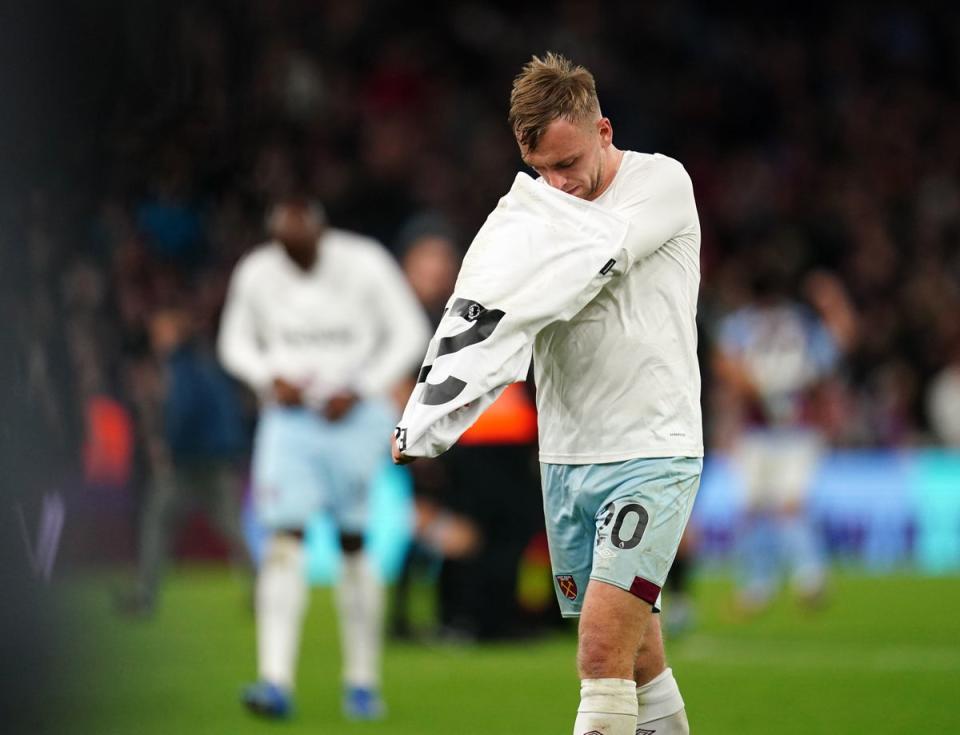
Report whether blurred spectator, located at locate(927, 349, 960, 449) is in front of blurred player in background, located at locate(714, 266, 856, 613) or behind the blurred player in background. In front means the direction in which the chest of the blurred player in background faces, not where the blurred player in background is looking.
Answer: in front

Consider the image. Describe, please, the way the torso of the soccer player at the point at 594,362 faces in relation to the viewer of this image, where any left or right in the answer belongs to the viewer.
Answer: facing the viewer and to the left of the viewer

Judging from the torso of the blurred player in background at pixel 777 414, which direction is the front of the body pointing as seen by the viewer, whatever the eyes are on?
away from the camera

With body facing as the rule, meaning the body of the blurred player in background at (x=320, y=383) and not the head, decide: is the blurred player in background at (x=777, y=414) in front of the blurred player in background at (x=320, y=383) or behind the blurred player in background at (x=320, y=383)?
behind

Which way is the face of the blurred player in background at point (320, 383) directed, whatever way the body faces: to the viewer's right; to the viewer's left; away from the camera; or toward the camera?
toward the camera

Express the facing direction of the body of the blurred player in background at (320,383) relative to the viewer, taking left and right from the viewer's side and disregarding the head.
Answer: facing the viewer

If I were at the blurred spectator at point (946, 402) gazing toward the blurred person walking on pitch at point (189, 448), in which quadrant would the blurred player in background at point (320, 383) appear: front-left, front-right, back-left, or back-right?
front-left

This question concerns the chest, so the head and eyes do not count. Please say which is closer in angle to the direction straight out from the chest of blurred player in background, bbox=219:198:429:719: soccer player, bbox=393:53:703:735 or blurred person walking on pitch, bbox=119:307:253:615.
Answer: the soccer player

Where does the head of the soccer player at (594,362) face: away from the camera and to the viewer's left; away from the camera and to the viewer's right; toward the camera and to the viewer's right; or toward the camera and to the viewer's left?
toward the camera and to the viewer's left
